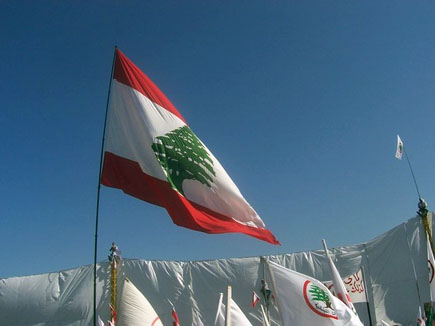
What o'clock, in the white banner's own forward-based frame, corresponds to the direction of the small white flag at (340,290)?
The small white flag is roughly at 12 o'clock from the white banner.

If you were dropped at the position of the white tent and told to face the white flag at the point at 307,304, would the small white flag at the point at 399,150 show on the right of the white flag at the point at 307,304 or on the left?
left
